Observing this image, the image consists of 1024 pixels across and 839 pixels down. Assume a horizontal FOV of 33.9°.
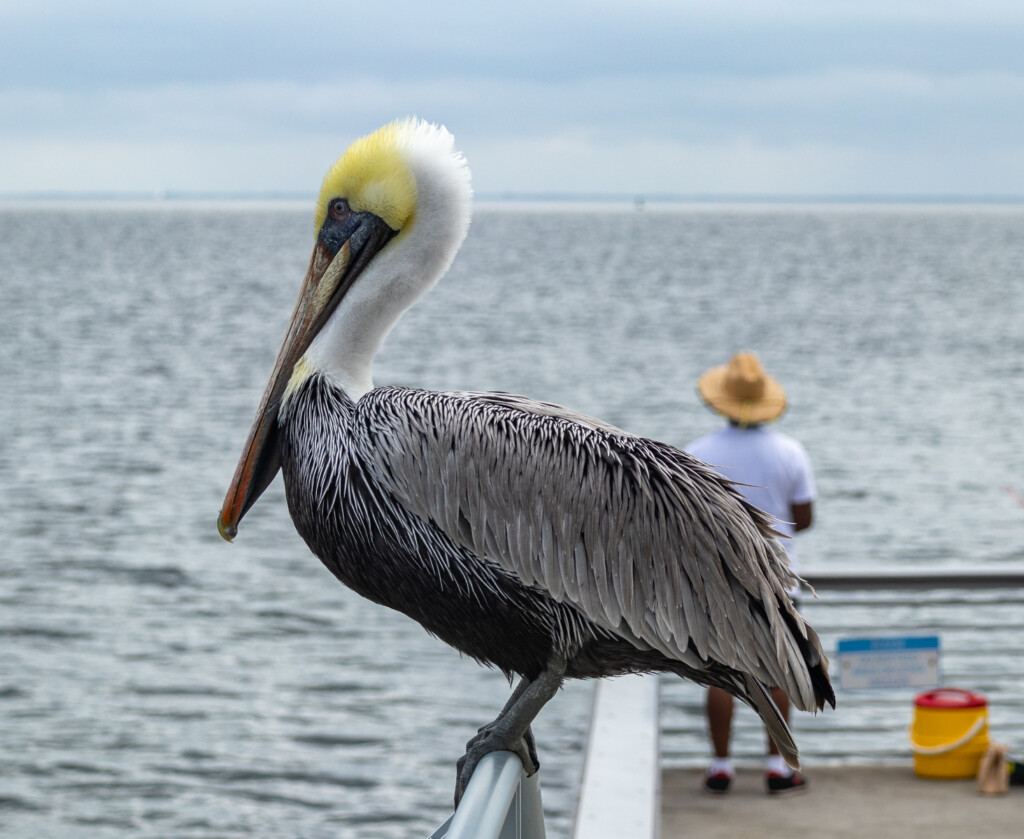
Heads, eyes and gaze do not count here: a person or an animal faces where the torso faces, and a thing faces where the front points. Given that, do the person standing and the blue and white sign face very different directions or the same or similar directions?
very different directions

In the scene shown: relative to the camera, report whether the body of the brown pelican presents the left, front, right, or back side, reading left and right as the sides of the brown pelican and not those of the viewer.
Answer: left

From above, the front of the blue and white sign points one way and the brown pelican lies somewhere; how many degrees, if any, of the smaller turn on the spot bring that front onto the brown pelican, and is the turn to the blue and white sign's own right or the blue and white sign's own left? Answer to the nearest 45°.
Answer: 0° — it already faces it

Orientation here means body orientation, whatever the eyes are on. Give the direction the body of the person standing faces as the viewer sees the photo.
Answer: away from the camera

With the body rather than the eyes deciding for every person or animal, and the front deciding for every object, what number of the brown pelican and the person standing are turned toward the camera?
0

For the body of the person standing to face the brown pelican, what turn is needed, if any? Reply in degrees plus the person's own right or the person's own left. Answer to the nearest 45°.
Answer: approximately 180°

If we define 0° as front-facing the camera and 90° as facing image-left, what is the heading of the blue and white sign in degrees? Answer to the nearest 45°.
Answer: approximately 0°

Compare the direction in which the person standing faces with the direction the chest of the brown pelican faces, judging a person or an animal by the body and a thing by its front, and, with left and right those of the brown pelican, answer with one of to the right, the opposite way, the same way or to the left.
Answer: to the right

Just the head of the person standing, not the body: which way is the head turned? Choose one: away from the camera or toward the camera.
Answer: away from the camera

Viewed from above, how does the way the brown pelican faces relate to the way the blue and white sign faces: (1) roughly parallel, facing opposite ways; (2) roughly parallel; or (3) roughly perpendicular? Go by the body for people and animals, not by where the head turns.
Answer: roughly perpendicular

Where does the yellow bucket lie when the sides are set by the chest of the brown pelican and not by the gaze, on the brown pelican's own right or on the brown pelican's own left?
on the brown pelican's own right
